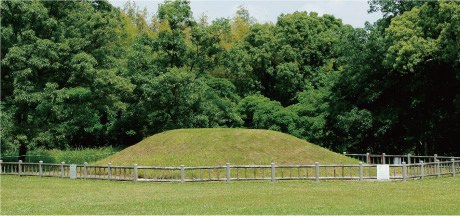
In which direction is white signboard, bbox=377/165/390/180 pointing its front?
toward the camera

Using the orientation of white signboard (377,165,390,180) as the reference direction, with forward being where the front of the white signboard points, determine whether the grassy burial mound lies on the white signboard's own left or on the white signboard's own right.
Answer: on the white signboard's own right

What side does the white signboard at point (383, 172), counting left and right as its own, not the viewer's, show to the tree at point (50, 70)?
right

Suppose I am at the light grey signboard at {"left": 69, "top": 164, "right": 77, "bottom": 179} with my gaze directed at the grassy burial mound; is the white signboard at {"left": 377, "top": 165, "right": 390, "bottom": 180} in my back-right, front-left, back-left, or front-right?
front-right

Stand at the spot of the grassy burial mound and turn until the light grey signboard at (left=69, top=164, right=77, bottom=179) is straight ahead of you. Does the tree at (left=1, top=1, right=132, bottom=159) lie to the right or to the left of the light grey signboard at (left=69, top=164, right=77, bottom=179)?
right
